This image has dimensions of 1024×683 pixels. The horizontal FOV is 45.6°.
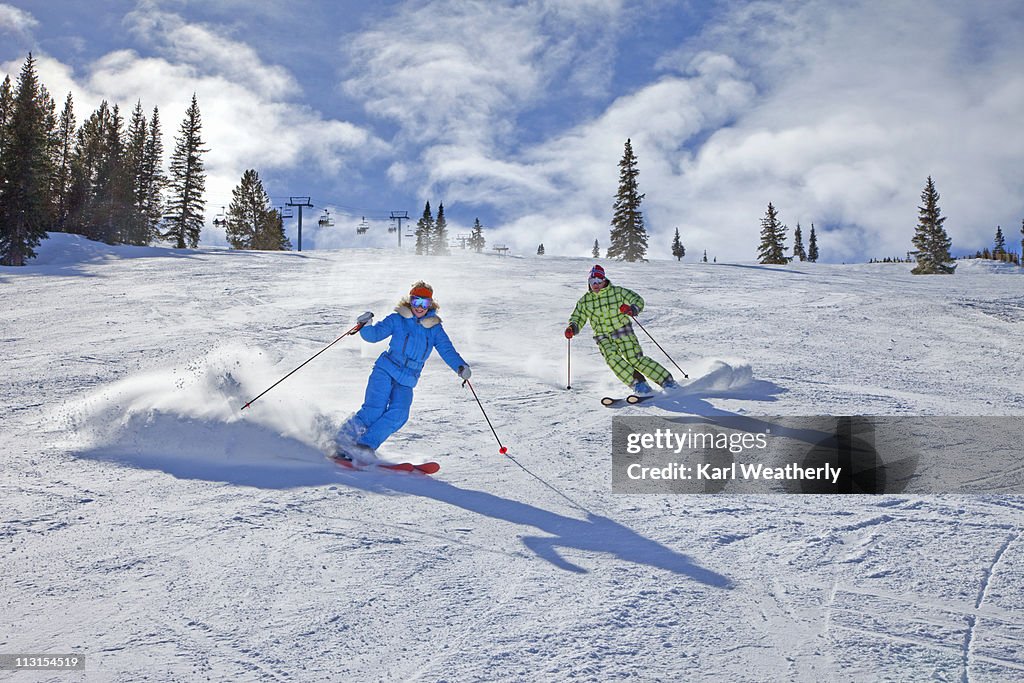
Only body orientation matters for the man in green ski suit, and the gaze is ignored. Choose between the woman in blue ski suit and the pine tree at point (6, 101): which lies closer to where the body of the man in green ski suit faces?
the woman in blue ski suit

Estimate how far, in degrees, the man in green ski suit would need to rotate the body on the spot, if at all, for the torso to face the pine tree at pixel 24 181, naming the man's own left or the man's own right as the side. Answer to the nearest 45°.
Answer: approximately 135° to the man's own right

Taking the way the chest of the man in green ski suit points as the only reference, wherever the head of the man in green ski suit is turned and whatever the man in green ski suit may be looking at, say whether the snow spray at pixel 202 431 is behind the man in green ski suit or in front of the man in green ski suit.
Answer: in front

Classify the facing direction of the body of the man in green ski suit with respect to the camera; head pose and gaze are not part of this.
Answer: toward the camera

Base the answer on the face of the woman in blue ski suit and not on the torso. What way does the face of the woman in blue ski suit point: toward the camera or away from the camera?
toward the camera

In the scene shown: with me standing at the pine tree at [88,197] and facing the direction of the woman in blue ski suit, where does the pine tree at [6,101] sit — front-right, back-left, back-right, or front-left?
front-right

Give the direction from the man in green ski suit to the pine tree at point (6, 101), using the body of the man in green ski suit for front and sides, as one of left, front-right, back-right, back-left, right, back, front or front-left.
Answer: back-right
